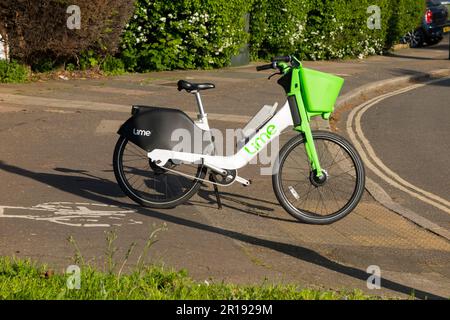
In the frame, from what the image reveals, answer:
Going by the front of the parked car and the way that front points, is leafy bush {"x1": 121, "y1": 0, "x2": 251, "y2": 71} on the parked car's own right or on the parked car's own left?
on the parked car's own left

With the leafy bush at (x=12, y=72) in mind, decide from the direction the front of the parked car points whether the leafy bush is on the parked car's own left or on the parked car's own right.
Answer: on the parked car's own left

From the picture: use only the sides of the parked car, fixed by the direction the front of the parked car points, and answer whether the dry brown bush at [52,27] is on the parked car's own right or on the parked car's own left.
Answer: on the parked car's own left

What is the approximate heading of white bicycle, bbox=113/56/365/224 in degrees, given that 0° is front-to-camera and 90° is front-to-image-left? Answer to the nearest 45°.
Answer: approximately 270°

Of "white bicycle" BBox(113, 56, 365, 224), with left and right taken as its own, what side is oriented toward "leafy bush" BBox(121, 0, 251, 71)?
left

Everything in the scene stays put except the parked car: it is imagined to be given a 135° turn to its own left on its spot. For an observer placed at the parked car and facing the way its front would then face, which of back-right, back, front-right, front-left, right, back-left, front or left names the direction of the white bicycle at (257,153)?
front

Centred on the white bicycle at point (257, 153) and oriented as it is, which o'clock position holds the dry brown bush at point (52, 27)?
The dry brown bush is roughly at 8 o'clock from the white bicycle.

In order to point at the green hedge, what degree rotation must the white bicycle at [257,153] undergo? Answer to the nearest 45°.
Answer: approximately 90° to its left
